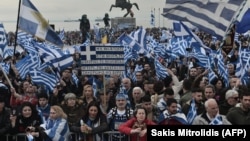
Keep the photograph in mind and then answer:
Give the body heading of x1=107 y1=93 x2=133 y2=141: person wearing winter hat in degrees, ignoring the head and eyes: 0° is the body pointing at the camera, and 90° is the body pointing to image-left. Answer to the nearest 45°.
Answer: approximately 0°

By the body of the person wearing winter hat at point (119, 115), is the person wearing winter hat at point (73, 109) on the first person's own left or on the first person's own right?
on the first person's own right

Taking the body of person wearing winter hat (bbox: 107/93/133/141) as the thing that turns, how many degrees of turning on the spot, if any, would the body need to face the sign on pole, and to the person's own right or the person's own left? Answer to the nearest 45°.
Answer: approximately 180°
